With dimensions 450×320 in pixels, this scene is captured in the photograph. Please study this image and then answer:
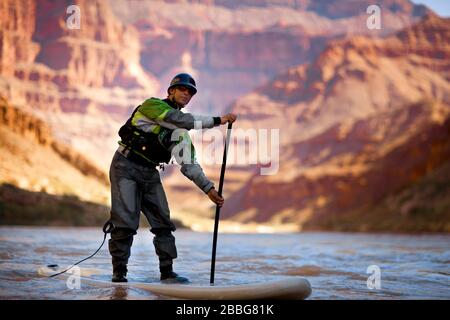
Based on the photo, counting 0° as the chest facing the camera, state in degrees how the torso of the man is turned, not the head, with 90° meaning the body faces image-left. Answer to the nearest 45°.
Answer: approximately 315°

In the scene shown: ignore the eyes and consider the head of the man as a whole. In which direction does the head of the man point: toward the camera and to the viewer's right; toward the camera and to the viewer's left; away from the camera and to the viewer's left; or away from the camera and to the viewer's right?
toward the camera and to the viewer's right
